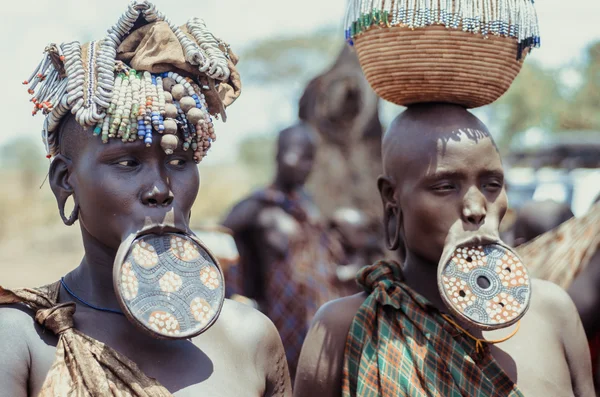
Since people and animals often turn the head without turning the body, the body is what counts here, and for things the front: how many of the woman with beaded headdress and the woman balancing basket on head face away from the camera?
0

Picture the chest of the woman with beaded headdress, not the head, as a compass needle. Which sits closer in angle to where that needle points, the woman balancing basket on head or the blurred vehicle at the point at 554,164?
the woman balancing basket on head

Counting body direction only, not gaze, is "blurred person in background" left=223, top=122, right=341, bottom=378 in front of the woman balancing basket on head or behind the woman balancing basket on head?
behind

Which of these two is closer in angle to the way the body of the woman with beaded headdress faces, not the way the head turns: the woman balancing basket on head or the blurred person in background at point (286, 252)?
the woman balancing basket on head

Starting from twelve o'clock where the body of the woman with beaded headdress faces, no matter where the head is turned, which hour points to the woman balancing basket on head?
The woman balancing basket on head is roughly at 10 o'clock from the woman with beaded headdress.

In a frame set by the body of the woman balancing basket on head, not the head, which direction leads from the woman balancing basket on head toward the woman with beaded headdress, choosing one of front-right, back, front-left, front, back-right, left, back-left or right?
right

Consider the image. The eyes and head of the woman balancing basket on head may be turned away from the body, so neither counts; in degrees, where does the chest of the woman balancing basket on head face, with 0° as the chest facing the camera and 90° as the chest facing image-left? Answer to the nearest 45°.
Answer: approximately 315°

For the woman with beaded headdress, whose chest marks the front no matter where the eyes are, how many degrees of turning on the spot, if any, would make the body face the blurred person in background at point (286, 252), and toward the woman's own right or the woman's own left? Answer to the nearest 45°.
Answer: approximately 135° to the woman's own left

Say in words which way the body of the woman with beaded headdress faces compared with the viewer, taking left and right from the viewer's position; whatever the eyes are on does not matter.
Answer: facing the viewer and to the right of the viewer

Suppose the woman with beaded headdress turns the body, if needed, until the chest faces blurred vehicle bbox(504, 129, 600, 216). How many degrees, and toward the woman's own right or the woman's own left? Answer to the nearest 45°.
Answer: approximately 90° to the woman's own left
